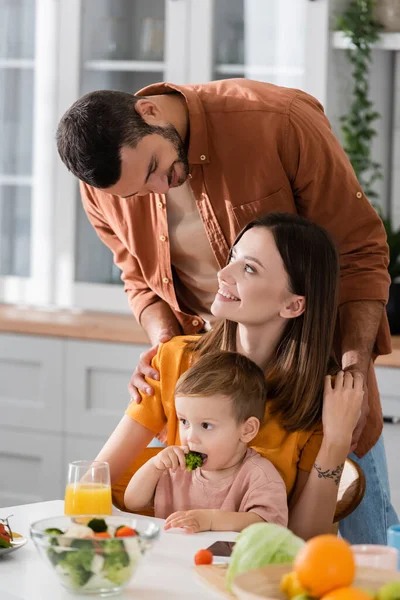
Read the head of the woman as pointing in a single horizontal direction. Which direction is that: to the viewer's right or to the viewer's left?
to the viewer's left

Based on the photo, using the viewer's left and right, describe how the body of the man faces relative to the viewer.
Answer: facing the viewer and to the left of the viewer

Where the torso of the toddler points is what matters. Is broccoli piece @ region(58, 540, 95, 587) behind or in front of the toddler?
in front

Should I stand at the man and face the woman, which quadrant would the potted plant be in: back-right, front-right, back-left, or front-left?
back-left

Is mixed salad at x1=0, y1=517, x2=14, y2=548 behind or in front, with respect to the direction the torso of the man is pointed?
in front

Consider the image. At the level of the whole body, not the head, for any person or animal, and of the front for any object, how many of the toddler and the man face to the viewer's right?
0

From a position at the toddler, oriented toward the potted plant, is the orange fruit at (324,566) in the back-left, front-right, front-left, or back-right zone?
back-right

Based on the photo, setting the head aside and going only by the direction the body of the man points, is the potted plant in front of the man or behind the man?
behind
